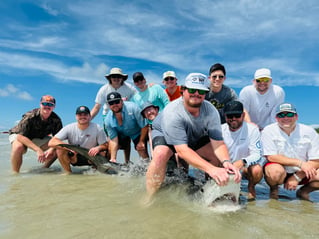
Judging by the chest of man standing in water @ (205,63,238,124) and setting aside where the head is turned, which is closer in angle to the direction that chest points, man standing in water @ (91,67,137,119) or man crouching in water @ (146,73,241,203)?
the man crouching in water

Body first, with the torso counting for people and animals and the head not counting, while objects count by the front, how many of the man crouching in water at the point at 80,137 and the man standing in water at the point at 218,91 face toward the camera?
2

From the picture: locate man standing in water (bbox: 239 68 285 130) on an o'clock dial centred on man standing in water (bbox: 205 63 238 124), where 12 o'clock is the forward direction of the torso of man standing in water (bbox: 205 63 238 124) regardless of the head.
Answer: man standing in water (bbox: 239 68 285 130) is roughly at 8 o'clock from man standing in water (bbox: 205 63 238 124).

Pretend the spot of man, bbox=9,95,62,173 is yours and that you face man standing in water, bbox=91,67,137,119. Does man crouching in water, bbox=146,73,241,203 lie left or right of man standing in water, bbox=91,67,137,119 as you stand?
right

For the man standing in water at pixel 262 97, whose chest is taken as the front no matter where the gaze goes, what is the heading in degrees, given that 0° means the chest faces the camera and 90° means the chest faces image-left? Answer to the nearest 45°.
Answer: approximately 0°

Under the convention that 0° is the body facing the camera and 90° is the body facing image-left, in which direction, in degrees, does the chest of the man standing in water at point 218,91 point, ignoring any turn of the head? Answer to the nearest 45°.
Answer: approximately 0°

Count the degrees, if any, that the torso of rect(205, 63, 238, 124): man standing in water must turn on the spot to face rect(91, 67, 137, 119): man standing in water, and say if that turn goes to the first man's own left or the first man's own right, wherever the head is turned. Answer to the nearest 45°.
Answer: approximately 90° to the first man's own right

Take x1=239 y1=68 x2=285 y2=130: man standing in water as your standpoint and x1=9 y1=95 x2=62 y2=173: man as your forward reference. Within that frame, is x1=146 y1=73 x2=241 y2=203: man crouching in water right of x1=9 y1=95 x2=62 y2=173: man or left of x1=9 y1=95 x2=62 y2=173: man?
left
